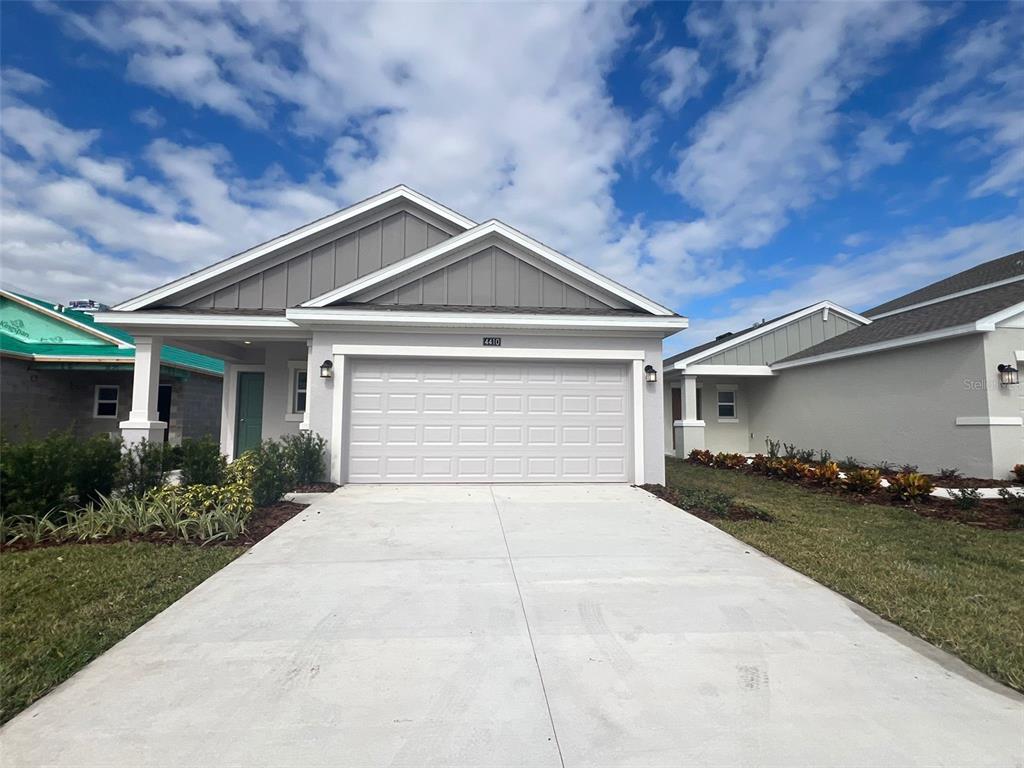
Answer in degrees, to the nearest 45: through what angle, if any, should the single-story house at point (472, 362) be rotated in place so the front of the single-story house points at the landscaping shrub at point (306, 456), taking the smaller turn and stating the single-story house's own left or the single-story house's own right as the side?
approximately 90° to the single-story house's own right

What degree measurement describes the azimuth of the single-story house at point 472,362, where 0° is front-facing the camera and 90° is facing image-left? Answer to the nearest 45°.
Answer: approximately 0°

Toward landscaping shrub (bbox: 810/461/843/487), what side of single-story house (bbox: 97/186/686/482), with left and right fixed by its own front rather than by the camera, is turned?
left

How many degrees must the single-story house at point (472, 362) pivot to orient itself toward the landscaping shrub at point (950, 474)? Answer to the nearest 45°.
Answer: approximately 90° to its left

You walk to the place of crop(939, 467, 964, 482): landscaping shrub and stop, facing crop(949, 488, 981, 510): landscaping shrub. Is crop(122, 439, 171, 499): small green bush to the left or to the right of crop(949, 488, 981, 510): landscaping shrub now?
right

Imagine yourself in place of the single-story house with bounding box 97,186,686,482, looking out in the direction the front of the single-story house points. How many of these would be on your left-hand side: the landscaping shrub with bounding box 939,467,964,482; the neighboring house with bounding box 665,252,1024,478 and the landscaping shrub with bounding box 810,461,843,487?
3

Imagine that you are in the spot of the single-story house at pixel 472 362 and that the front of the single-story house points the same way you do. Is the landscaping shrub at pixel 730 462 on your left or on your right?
on your left

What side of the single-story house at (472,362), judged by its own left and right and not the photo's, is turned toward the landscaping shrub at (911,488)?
left

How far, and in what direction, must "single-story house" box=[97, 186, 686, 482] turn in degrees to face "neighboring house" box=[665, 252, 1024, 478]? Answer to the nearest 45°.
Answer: approximately 90° to its left

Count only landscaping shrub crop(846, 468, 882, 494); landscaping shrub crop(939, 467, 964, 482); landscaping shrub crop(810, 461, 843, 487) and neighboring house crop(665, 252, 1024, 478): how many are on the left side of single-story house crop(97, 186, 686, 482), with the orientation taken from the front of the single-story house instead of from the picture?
4

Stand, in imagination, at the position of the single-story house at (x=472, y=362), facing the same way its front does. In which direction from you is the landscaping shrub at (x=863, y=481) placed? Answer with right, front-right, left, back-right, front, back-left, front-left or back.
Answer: left

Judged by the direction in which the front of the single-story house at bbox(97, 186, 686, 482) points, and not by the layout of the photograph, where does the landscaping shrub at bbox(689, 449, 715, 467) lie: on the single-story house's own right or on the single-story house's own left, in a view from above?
on the single-story house's own left
